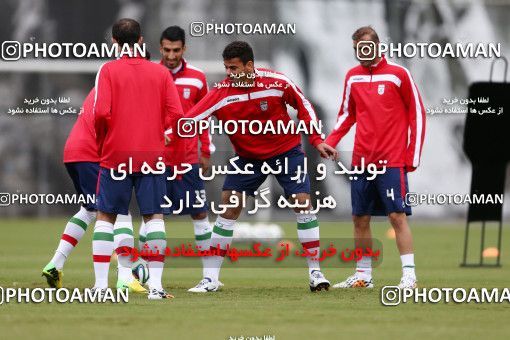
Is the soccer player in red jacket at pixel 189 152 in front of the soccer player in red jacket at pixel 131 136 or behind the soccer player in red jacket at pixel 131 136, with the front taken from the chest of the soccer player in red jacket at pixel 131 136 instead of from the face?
in front

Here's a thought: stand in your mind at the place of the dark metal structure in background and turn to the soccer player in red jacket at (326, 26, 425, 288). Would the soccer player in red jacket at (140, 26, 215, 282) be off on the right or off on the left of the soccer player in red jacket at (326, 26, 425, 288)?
right

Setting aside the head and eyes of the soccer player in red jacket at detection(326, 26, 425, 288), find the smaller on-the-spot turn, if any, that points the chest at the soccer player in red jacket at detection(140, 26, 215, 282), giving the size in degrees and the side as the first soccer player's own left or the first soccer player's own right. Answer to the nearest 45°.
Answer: approximately 45° to the first soccer player's own right

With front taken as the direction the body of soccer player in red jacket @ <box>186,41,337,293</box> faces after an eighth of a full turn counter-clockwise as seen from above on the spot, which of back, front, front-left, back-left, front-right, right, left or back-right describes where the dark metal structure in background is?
left

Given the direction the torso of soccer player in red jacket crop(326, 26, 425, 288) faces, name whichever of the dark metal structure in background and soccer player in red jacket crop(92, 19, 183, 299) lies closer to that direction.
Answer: the soccer player in red jacket

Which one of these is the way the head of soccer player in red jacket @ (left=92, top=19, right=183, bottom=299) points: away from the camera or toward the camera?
away from the camera

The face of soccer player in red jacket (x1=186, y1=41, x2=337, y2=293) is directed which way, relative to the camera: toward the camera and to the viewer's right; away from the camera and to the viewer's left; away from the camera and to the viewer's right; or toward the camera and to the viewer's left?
toward the camera and to the viewer's left

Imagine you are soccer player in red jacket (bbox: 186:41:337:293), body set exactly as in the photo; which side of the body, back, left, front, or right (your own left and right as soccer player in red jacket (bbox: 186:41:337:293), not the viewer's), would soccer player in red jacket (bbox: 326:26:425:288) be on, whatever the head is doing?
left

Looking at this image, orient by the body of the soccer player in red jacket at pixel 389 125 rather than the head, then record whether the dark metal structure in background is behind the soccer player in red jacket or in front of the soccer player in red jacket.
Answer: behind

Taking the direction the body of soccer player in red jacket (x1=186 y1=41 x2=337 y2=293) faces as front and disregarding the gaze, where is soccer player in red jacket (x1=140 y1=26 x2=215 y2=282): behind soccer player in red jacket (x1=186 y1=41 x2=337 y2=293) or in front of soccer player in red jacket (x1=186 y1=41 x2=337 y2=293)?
behind

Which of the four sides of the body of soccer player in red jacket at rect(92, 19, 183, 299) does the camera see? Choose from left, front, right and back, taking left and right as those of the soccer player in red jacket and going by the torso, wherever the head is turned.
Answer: back

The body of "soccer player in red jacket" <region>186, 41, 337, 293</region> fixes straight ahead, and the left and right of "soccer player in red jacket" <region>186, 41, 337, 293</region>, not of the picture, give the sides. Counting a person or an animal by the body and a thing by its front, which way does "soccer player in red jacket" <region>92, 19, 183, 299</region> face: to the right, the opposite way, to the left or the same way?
the opposite way

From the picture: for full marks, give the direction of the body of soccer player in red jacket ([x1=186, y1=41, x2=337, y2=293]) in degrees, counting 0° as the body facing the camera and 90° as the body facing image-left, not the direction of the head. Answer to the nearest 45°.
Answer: approximately 0°

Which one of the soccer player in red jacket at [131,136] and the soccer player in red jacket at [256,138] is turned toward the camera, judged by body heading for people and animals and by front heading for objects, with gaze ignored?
the soccer player in red jacket at [256,138]

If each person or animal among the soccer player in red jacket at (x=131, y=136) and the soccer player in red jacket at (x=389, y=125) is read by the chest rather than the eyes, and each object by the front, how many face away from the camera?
1
